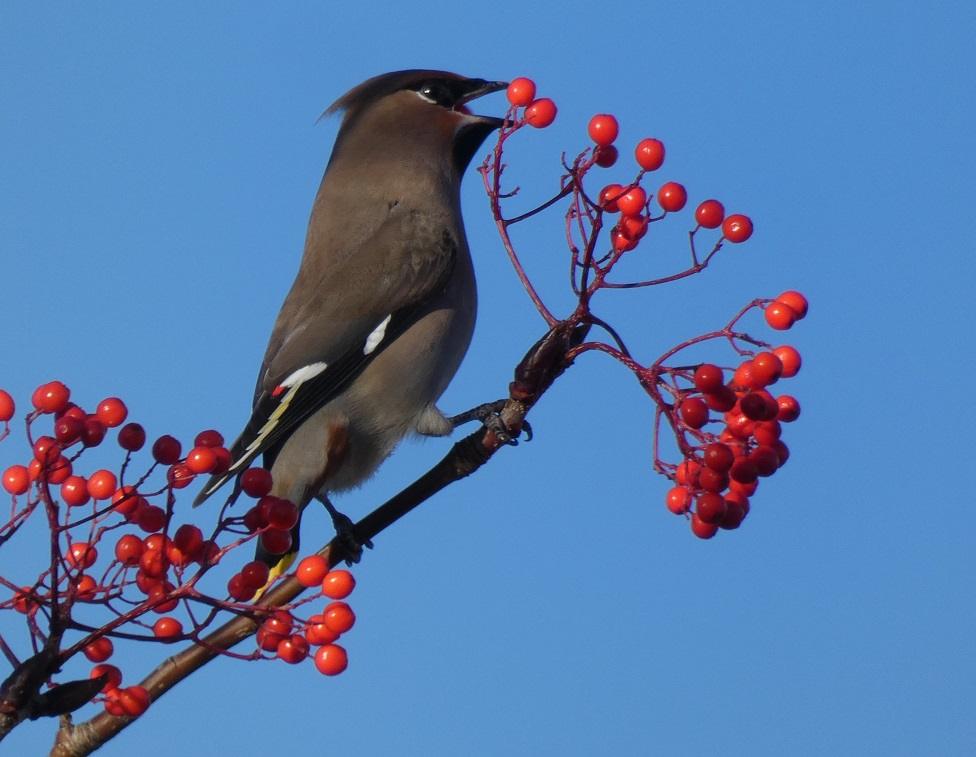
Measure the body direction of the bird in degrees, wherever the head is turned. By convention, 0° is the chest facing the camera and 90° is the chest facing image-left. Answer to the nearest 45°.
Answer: approximately 270°
